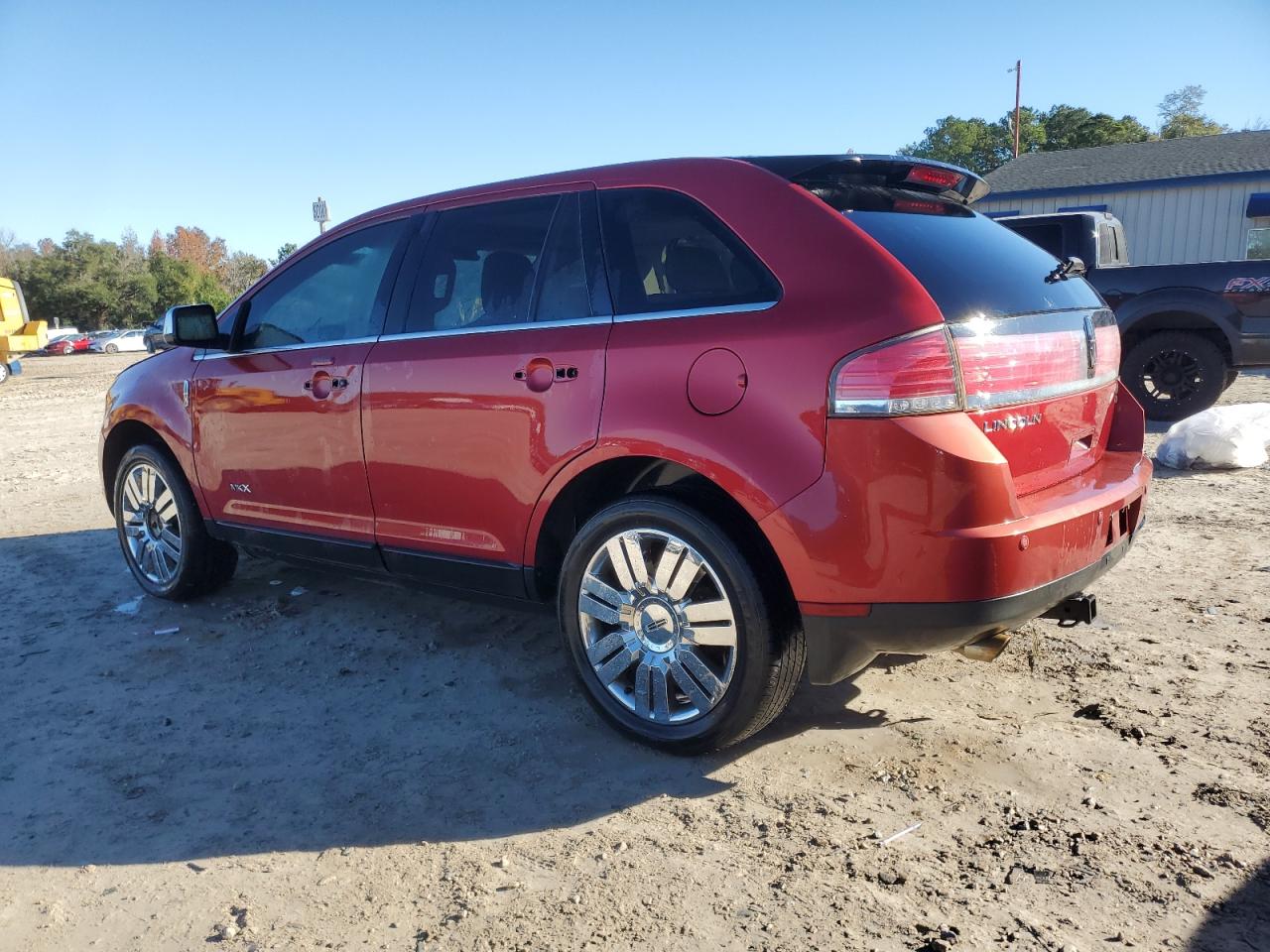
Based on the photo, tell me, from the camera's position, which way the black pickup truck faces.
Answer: facing to the left of the viewer

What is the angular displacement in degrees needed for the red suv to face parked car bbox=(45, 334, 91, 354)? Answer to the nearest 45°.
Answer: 0° — it already faces it

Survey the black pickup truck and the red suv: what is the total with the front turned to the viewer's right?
0

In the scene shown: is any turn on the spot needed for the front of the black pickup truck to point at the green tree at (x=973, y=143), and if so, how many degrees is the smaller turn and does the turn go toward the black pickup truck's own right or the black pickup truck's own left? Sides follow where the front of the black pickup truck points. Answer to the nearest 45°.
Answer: approximately 90° to the black pickup truck's own right

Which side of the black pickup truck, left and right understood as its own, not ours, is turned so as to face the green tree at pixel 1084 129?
right

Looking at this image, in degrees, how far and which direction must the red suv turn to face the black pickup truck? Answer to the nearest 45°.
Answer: approximately 90° to its right

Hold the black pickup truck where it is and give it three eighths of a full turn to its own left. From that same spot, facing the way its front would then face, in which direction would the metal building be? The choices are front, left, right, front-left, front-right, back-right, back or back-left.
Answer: back-left

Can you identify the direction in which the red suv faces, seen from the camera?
facing away from the viewer and to the left of the viewer

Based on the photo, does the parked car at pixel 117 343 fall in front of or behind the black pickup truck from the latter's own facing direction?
in front

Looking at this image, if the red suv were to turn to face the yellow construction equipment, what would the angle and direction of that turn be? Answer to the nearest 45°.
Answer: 0° — it already faces it

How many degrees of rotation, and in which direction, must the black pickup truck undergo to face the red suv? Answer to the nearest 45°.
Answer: approximately 90° to its left
